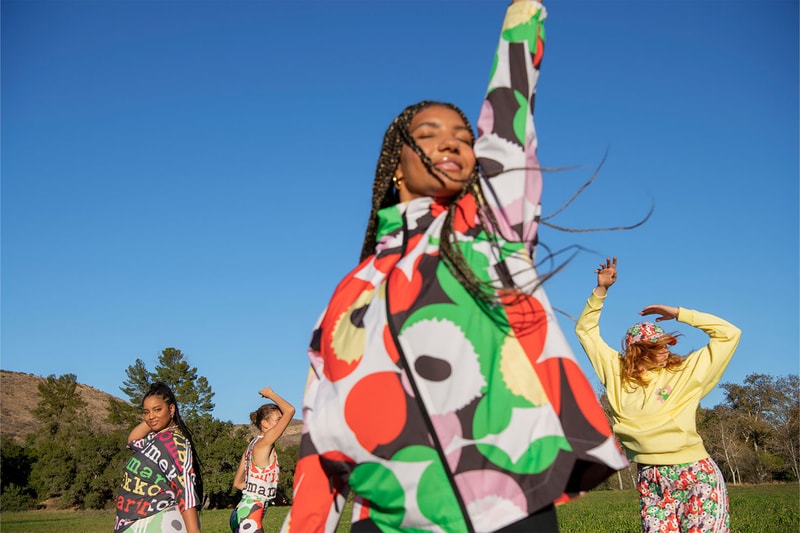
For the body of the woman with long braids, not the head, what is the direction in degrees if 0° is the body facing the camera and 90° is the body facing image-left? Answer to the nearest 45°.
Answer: approximately 0°

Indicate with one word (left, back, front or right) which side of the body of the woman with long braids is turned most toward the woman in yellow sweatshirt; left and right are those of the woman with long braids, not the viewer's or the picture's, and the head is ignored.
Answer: back

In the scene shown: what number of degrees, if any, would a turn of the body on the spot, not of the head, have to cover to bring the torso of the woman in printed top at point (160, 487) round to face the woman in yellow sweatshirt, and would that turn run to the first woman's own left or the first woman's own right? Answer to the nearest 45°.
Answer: approximately 90° to the first woman's own left

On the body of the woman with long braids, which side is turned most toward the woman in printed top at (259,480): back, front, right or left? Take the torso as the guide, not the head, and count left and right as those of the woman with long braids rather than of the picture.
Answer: back

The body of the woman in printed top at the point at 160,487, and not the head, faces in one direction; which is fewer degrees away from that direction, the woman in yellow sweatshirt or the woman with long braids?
the woman with long braids

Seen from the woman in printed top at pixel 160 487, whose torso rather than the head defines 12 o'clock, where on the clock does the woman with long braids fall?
The woman with long braids is roughly at 10 o'clock from the woman in printed top.

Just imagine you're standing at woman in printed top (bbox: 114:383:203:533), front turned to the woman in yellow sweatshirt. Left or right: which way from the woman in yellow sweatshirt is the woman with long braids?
right

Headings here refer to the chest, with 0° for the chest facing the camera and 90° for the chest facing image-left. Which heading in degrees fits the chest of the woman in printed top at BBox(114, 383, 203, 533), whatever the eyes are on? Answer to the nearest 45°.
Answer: approximately 45°
